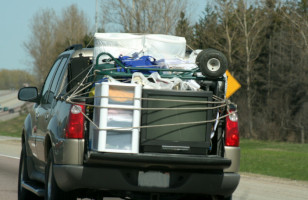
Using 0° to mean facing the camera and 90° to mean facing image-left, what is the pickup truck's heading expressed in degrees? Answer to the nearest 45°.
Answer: approximately 180°
